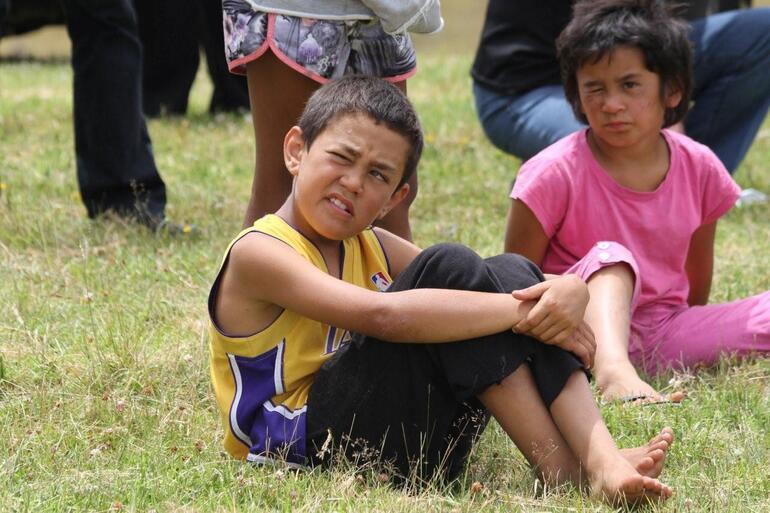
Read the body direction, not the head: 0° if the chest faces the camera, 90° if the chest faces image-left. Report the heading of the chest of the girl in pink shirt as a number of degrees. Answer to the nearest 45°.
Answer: approximately 0°

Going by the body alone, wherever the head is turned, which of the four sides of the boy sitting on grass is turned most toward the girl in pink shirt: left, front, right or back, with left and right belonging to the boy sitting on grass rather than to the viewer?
left
